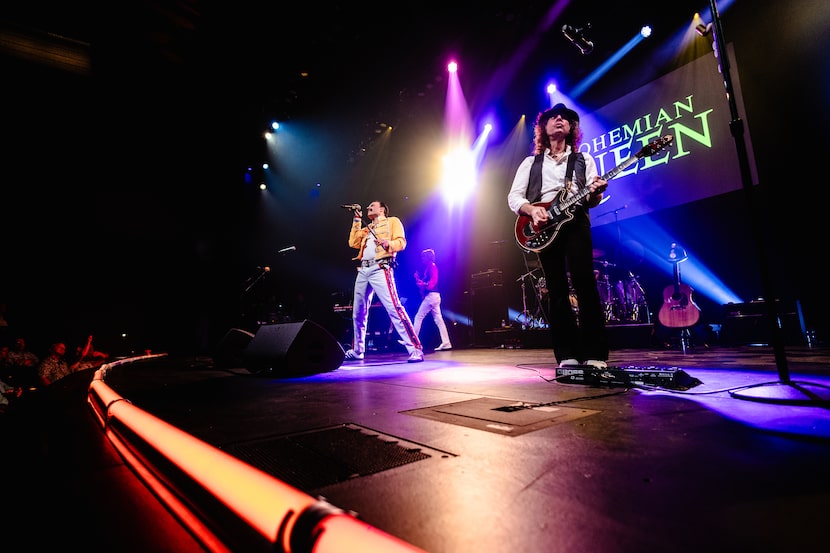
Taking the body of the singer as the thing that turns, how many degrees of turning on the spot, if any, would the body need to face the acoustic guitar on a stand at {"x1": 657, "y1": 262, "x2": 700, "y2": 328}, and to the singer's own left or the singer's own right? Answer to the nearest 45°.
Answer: approximately 135° to the singer's own left

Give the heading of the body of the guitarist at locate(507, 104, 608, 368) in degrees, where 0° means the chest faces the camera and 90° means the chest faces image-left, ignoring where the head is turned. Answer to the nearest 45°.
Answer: approximately 0°

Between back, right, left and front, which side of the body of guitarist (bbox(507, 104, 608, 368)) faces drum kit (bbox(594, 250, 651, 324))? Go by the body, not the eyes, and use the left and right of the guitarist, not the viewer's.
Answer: back

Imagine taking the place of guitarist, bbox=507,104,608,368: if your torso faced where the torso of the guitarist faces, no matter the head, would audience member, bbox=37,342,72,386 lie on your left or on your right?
on your right

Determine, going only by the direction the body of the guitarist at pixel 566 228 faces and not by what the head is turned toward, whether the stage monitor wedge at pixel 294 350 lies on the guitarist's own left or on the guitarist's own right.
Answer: on the guitarist's own right

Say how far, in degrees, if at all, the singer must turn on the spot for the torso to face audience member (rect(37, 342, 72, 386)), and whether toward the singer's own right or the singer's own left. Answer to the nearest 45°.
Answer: approximately 90° to the singer's own right

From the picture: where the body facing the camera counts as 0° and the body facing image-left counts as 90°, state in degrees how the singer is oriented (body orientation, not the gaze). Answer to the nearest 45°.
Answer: approximately 45°

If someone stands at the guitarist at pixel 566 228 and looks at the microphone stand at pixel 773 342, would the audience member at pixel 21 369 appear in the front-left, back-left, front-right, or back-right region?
back-right

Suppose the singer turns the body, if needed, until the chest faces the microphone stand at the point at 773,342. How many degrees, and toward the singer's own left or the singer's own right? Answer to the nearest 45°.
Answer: approximately 90° to the singer's own left

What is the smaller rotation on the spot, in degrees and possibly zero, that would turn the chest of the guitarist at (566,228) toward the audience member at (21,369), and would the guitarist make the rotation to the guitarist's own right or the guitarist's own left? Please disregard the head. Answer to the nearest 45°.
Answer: approximately 90° to the guitarist's own right
